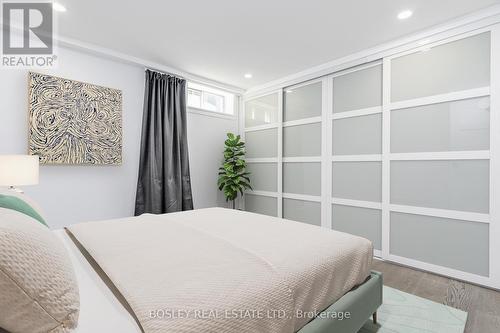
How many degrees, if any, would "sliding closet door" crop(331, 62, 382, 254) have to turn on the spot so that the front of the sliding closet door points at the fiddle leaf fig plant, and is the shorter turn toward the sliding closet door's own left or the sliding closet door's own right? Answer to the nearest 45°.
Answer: approximately 45° to the sliding closet door's own right

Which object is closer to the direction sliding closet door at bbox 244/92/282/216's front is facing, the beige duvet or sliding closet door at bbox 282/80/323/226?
the beige duvet

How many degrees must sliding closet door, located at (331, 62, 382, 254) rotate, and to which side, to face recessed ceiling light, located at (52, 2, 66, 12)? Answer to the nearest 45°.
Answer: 0° — it already faces it

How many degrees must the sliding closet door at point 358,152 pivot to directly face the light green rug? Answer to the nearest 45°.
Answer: approximately 45° to its left

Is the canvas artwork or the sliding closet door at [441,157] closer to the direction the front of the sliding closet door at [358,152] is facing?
the canvas artwork

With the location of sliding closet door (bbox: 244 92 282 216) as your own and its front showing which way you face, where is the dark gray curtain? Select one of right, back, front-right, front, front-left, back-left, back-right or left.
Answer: front

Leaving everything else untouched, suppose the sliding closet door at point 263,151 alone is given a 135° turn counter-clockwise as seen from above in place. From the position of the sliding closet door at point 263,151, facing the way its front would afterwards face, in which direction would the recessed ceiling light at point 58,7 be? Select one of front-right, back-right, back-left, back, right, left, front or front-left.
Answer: back-right

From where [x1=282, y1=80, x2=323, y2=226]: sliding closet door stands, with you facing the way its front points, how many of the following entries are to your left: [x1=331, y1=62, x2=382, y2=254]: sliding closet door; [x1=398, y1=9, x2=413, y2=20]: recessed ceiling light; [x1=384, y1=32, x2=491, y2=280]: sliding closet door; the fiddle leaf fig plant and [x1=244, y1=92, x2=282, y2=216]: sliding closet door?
3

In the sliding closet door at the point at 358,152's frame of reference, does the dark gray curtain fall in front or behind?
in front

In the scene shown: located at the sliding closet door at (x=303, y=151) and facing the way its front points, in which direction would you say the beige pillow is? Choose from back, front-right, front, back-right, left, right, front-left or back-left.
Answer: front-left

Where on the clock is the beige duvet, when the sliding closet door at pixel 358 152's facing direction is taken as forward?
The beige duvet is roughly at 11 o'clock from the sliding closet door.

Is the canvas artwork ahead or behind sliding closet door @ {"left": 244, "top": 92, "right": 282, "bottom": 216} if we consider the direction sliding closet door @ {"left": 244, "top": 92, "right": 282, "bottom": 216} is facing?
ahead

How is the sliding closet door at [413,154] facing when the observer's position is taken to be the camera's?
facing the viewer and to the left of the viewer

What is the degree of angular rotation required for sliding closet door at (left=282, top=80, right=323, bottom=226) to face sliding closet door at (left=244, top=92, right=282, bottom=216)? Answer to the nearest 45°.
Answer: approximately 90° to its right
